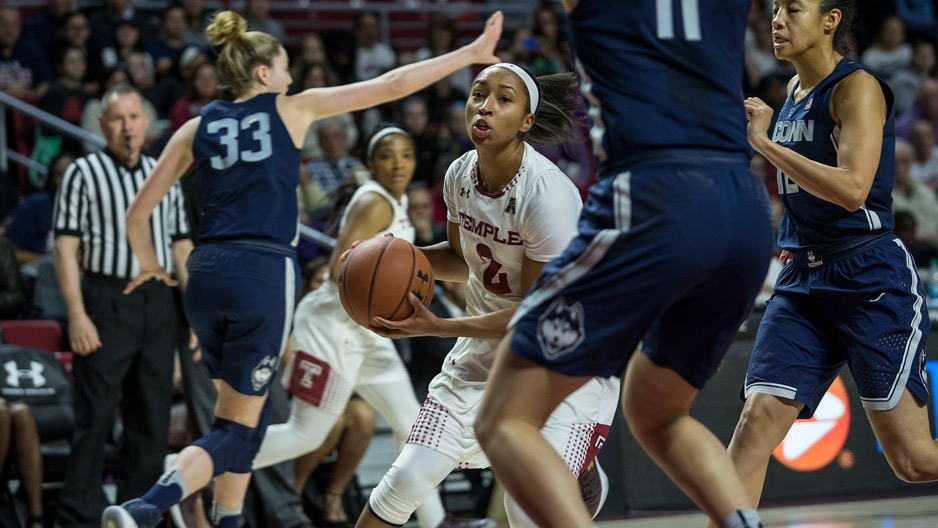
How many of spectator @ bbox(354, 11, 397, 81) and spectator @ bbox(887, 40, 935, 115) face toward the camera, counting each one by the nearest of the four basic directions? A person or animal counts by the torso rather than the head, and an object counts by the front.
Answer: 2

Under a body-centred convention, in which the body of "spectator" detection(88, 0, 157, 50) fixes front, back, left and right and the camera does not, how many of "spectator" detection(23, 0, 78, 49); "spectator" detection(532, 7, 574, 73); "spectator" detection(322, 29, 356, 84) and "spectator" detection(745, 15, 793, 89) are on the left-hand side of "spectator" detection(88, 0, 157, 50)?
3

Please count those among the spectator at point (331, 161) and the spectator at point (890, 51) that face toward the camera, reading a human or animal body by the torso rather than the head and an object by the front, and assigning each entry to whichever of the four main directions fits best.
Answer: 2

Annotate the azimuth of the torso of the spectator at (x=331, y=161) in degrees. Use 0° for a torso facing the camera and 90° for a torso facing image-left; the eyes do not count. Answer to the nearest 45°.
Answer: approximately 0°

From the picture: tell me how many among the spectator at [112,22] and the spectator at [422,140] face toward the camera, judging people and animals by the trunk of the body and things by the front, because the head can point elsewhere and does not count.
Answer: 2
